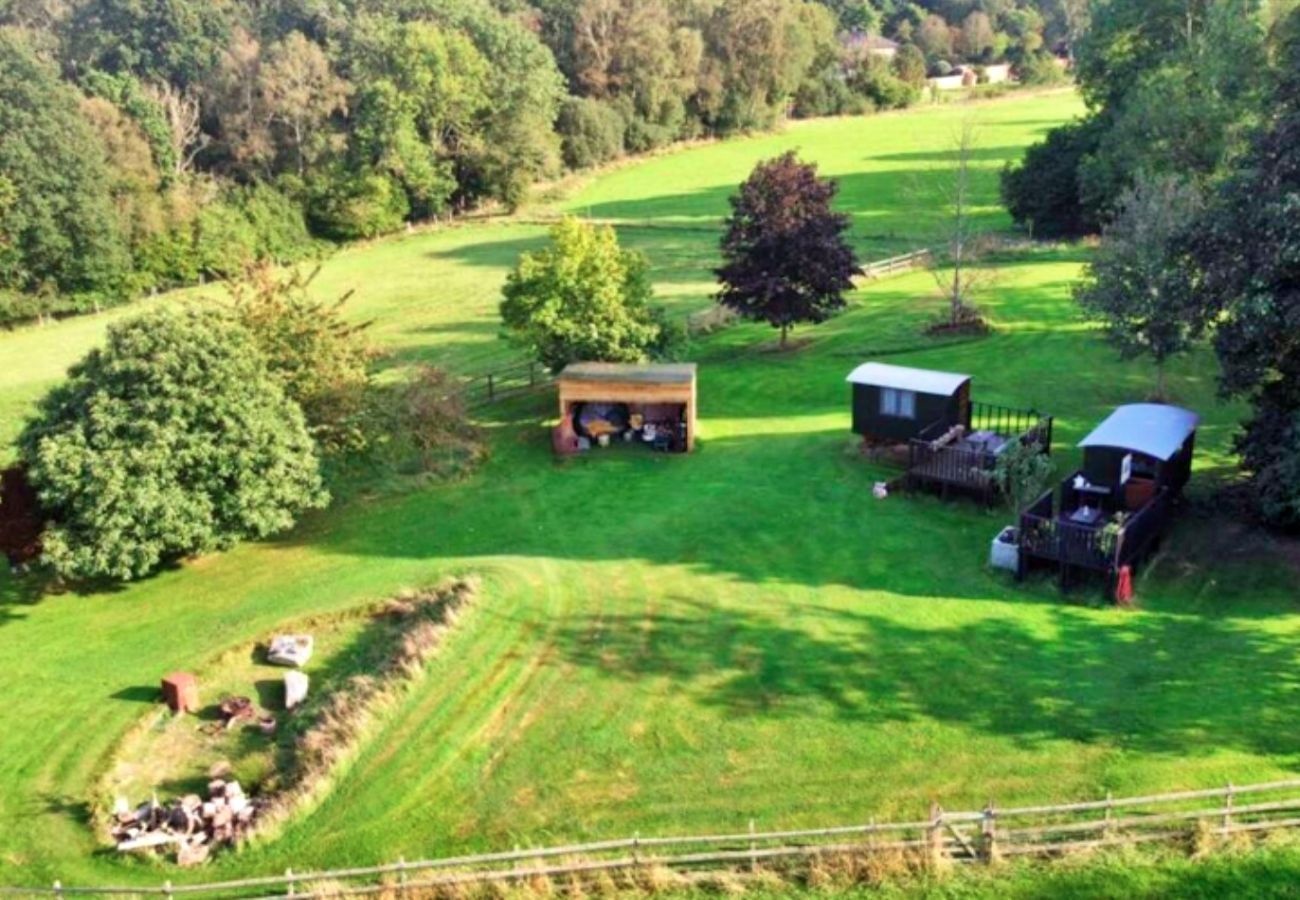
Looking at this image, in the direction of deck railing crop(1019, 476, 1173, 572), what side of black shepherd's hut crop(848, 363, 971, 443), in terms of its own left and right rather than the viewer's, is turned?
front

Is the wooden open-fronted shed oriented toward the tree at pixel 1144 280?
no

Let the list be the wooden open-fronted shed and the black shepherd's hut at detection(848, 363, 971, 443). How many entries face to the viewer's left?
0

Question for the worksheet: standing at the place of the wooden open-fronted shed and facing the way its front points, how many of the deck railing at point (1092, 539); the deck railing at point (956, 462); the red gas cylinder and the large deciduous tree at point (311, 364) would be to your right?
1

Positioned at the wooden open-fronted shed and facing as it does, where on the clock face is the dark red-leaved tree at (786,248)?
The dark red-leaved tree is roughly at 7 o'clock from the wooden open-fronted shed.

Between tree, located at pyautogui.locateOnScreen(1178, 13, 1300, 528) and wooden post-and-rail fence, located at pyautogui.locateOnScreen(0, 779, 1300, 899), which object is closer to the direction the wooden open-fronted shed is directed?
the wooden post-and-rail fence

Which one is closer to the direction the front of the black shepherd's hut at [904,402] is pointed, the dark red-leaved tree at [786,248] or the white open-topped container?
the white open-topped container

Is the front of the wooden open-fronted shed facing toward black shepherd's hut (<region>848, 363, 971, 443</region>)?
no

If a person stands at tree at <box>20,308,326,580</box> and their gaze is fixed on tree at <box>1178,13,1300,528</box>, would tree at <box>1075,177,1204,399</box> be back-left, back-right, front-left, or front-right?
front-left

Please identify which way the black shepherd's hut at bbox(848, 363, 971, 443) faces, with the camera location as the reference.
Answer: facing the viewer and to the right of the viewer

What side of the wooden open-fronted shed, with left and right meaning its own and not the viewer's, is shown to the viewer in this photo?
front

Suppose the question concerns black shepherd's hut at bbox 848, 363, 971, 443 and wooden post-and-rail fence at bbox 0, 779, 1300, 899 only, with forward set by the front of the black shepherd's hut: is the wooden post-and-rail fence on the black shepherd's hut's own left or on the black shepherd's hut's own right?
on the black shepherd's hut's own right

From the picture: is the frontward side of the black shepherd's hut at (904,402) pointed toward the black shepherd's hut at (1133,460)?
yes

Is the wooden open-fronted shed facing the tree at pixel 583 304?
no

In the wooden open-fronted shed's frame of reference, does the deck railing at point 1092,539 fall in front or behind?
in front

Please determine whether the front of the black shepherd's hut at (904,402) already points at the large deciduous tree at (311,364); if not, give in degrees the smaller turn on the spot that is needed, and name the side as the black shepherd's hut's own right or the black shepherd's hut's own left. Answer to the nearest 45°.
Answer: approximately 135° to the black shepherd's hut's own right

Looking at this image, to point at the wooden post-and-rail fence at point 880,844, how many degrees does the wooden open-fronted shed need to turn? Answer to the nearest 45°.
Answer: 0° — it already faces it

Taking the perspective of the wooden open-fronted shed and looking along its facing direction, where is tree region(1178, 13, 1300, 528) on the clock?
The tree is roughly at 10 o'clock from the wooden open-fronted shed.

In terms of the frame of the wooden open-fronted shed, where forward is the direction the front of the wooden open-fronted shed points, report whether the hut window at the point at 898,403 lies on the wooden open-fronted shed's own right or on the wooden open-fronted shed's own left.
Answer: on the wooden open-fronted shed's own left
